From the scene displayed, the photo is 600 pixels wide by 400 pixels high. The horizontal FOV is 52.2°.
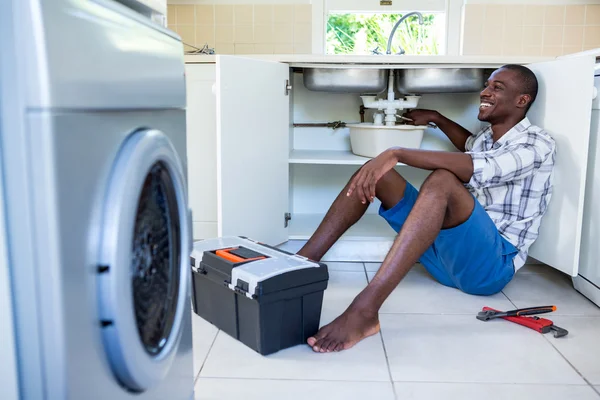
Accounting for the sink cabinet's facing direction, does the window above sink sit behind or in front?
behind

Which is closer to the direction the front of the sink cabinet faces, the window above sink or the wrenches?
the wrenches

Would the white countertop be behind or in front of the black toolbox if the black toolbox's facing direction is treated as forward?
behind

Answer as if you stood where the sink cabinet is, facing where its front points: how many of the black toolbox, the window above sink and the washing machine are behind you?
1

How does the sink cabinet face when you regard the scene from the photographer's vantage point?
facing the viewer

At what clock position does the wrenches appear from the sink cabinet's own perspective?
The wrenches is roughly at 10 o'clock from the sink cabinet.

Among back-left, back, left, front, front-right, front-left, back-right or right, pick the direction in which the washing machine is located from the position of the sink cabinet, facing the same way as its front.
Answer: front

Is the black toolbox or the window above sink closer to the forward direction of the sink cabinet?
the black toolbox

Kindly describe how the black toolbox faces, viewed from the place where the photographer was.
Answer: facing the viewer and to the left of the viewer

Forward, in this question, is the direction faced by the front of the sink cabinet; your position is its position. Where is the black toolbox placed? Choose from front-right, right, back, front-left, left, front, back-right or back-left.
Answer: front

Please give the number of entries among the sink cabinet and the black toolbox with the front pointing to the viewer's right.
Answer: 0

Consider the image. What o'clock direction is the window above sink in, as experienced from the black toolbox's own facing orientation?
The window above sink is roughly at 5 o'clock from the black toolbox.
